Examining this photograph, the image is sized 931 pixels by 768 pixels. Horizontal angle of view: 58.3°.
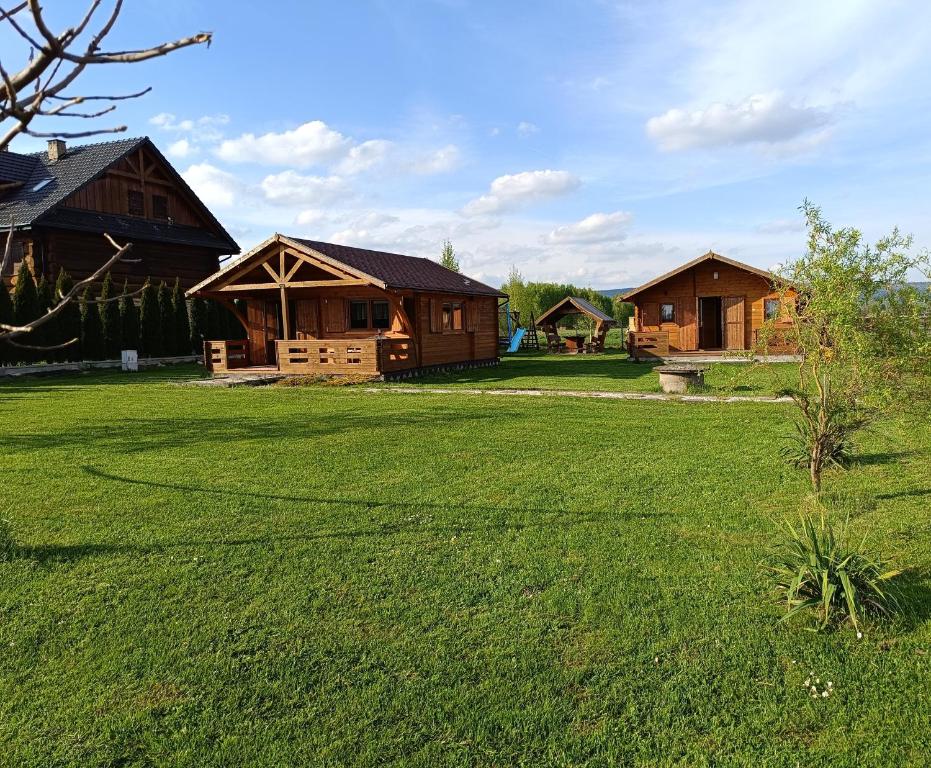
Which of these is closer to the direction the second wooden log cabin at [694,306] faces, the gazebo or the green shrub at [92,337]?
the green shrub

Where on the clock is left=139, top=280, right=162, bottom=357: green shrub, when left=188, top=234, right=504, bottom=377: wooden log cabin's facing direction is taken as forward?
The green shrub is roughly at 3 o'clock from the wooden log cabin.

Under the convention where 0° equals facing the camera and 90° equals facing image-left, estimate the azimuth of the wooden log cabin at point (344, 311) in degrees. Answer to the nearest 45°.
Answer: approximately 45°

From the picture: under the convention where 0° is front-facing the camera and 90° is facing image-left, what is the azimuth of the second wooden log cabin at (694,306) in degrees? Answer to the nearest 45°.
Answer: approximately 0°

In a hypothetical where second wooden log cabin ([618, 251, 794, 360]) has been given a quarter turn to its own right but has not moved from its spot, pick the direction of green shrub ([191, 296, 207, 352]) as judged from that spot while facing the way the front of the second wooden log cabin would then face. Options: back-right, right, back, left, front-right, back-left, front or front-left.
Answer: front

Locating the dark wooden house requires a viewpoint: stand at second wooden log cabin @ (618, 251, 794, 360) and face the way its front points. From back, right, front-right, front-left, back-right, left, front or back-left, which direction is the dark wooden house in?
right

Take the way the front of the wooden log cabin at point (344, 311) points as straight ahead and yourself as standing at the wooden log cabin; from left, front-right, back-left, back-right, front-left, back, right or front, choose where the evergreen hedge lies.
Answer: right

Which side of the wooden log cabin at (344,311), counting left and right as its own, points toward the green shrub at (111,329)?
right

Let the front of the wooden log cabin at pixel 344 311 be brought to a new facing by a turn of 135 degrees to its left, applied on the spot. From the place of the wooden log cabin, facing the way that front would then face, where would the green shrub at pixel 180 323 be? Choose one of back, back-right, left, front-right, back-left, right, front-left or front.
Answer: back-left

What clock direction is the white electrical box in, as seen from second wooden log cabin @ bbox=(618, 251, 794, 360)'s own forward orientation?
The white electrical box is roughly at 2 o'clock from the second wooden log cabin.

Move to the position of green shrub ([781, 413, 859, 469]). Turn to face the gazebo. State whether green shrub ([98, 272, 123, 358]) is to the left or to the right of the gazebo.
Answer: left

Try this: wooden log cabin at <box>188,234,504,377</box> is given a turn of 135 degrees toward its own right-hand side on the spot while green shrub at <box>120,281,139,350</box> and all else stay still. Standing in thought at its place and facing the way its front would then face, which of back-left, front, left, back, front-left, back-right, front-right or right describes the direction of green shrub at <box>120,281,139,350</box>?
front-left

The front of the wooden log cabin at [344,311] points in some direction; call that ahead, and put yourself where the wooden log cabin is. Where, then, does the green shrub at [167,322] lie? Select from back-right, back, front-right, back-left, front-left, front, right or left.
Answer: right
